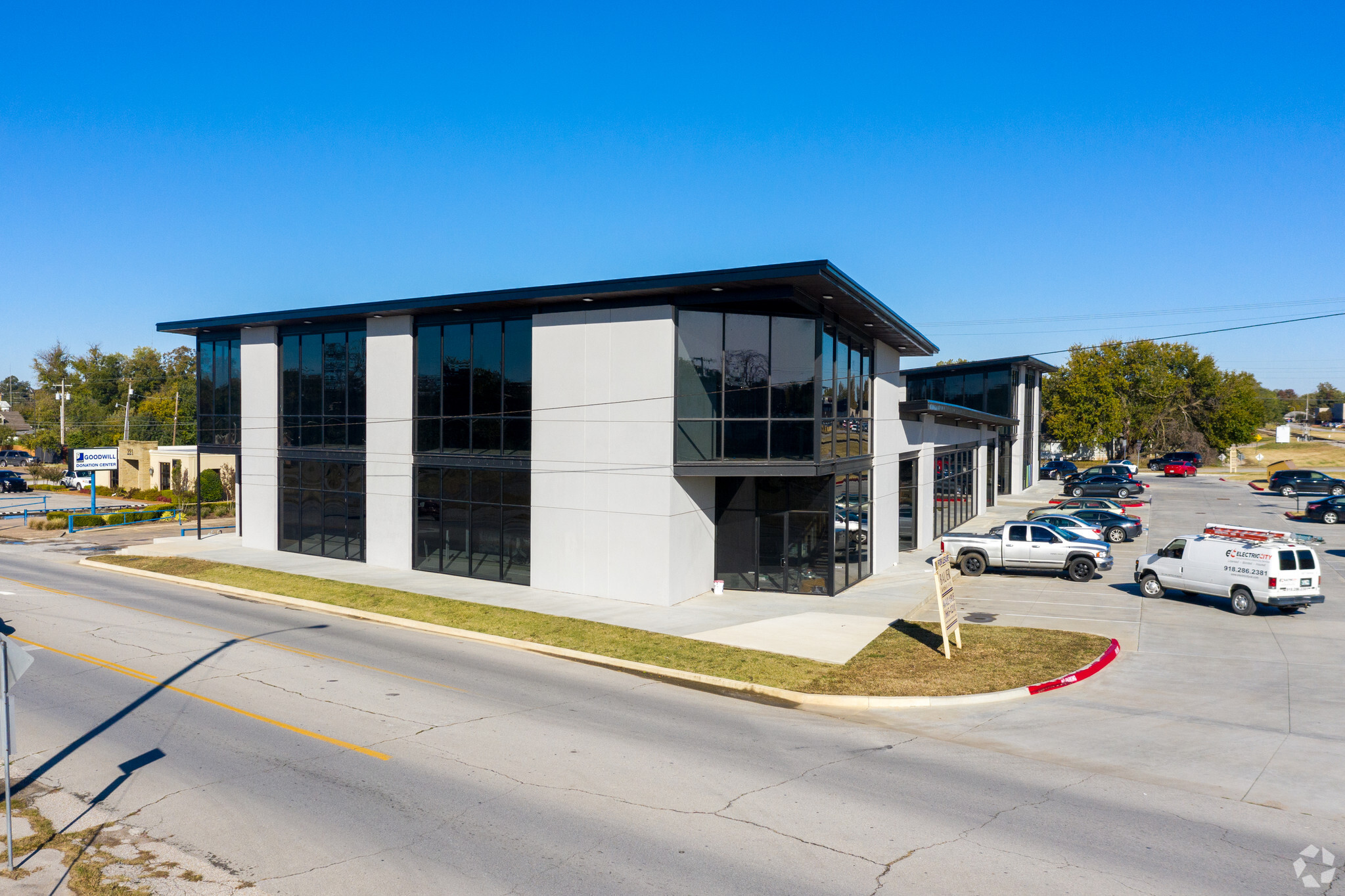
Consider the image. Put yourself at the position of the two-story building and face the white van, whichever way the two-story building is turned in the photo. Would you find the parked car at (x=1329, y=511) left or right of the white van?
left

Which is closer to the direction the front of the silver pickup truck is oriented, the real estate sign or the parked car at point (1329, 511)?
the parked car

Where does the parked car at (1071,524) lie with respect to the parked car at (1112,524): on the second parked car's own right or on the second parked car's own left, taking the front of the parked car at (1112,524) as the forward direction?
on the second parked car's own left

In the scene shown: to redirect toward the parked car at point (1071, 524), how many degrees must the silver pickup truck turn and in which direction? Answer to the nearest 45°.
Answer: approximately 90° to its left

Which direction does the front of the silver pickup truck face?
to the viewer's right
